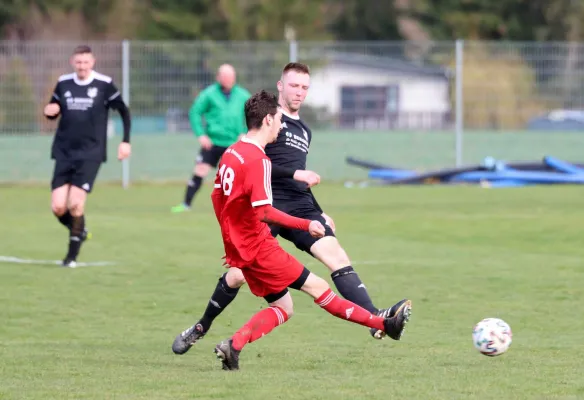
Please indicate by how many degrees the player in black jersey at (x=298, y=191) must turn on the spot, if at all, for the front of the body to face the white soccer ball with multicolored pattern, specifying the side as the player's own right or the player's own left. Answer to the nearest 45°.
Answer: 0° — they already face it

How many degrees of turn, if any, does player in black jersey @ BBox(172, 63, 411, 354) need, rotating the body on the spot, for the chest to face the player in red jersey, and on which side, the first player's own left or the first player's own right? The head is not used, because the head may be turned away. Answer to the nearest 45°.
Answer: approximately 45° to the first player's own right

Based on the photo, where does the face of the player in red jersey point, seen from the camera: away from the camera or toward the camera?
away from the camera

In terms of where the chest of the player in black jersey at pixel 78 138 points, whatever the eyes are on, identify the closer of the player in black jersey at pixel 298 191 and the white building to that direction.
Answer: the player in black jersey

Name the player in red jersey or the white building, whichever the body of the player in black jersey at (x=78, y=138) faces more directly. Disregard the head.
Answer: the player in red jersey

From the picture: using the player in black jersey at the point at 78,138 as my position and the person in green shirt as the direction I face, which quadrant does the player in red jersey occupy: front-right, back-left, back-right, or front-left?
back-right

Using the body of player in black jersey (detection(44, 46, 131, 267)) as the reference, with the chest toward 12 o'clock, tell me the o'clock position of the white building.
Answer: The white building is roughly at 7 o'clock from the player in black jersey.

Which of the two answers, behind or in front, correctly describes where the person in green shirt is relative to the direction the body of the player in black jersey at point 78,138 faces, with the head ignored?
behind

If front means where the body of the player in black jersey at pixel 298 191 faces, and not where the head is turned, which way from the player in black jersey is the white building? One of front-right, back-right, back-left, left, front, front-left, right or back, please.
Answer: back-left

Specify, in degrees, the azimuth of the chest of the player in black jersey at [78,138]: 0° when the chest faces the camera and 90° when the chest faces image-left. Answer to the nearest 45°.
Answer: approximately 0°

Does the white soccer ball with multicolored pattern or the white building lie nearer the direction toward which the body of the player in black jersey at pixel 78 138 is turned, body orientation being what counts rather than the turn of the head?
the white soccer ball with multicolored pattern

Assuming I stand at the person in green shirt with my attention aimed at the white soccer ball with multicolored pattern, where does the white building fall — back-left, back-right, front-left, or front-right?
back-left

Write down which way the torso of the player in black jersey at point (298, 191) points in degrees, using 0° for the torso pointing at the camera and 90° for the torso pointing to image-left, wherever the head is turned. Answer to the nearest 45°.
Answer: approximately 315°
